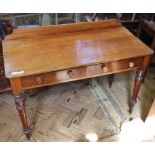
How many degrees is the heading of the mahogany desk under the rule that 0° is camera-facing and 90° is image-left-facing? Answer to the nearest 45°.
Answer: approximately 0°
